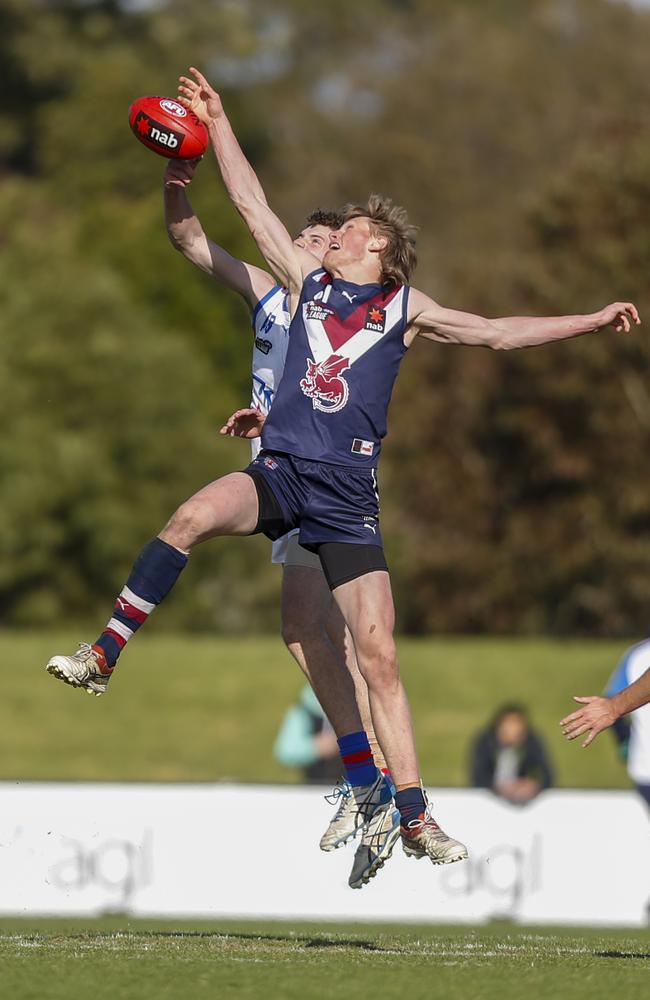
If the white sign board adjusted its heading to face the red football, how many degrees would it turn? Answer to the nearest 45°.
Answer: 0° — it already faces it

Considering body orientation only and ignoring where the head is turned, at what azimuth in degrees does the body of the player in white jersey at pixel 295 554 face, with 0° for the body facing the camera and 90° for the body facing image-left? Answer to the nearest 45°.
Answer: approximately 45°

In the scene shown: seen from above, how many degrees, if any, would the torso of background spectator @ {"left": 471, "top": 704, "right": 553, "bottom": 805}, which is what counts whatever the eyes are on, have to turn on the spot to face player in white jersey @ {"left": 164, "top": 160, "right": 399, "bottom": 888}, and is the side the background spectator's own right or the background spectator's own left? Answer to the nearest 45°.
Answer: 0° — they already face them

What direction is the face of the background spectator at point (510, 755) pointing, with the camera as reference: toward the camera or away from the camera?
toward the camera

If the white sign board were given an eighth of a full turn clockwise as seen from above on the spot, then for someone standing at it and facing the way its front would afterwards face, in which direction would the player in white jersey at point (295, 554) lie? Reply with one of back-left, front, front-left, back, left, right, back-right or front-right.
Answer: front-left

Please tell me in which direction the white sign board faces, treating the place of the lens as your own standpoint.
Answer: facing the viewer

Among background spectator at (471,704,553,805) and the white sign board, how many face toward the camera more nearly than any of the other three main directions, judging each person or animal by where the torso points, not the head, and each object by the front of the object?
2

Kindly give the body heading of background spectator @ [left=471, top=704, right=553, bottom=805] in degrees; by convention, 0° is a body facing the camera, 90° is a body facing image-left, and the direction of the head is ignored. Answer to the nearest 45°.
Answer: approximately 0°
